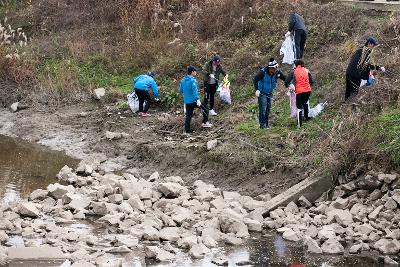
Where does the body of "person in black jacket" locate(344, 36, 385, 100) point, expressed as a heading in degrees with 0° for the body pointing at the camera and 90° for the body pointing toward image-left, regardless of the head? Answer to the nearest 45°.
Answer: approximately 270°

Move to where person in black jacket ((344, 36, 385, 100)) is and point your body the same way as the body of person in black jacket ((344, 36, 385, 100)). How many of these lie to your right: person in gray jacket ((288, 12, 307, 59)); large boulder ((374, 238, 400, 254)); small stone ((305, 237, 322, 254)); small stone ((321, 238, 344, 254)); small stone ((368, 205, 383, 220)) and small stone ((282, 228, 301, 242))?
5

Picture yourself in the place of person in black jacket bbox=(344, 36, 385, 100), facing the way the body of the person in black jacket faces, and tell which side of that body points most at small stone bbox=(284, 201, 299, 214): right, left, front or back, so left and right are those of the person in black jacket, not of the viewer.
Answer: right

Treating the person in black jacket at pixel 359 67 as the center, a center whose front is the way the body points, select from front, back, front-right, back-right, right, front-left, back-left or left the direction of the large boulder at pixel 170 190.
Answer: back-right

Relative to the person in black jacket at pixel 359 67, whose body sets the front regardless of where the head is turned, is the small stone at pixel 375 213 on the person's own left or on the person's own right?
on the person's own right

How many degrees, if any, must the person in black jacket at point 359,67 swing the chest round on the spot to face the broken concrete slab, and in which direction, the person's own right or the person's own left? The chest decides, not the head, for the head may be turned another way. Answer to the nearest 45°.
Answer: approximately 90° to the person's own right

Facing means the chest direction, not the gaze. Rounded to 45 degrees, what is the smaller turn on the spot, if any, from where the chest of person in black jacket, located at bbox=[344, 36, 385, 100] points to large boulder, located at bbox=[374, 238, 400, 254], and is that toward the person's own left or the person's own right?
approximately 90° to the person's own right

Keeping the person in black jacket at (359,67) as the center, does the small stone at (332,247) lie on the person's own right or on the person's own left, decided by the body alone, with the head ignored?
on the person's own right

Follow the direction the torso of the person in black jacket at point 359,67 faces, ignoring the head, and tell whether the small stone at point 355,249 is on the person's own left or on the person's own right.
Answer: on the person's own right
